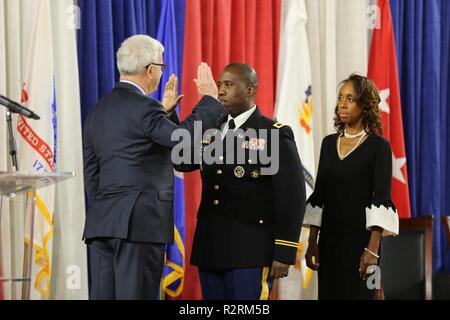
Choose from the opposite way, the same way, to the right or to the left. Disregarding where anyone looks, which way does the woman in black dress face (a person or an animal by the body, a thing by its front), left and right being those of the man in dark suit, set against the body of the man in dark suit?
the opposite way

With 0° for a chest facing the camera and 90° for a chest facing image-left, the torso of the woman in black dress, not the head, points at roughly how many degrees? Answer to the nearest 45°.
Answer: approximately 45°

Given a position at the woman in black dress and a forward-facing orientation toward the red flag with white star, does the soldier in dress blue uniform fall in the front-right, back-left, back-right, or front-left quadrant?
back-left

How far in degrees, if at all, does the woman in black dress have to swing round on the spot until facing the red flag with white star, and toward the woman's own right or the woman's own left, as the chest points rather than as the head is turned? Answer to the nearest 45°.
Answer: approximately 135° to the woman's own right

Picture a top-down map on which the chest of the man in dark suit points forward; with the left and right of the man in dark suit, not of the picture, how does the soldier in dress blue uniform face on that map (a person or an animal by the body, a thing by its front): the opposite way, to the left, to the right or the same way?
the opposite way

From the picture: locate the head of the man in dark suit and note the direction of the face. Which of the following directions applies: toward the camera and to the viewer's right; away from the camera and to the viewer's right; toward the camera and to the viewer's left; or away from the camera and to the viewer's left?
away from the camera and to the viewer's right

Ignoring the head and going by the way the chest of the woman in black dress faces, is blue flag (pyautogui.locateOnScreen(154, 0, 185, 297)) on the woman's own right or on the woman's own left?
on the woman's own right

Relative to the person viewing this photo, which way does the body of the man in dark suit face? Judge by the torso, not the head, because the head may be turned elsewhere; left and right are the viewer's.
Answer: facing away from the viewer and to the right of the viewer

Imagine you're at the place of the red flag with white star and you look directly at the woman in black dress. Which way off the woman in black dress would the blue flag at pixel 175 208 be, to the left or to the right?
right
